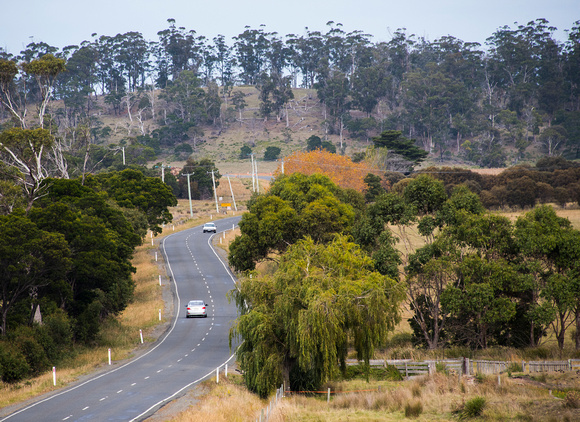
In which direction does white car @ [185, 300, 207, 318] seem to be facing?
away from the camera

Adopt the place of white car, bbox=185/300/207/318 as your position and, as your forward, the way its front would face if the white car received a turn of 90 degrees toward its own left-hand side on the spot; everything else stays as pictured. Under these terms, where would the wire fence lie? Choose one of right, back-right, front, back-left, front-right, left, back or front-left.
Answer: left

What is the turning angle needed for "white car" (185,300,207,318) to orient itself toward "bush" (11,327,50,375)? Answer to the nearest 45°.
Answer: approximately 135° to its left

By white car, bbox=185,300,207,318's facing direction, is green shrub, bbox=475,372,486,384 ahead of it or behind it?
behind

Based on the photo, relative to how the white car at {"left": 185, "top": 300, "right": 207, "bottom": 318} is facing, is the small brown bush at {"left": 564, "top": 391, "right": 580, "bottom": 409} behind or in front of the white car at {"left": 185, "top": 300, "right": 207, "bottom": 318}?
behind

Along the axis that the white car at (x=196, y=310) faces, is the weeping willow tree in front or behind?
behind

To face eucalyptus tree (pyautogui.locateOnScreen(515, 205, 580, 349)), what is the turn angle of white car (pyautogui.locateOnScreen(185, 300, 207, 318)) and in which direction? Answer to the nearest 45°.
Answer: approximately 135° to its right

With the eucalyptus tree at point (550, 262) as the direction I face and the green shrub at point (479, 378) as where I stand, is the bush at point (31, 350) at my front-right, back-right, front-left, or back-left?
back-left

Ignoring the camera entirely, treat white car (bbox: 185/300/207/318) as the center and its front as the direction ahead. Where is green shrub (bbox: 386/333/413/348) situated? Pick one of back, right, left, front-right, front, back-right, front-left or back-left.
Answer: back-right

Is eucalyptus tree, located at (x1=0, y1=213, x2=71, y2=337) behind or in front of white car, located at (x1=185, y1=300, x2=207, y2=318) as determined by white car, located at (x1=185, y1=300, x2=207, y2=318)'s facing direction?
behind

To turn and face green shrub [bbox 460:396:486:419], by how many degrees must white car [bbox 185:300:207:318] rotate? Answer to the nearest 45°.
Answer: approximately 180°
